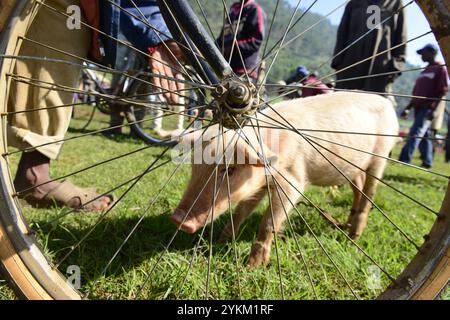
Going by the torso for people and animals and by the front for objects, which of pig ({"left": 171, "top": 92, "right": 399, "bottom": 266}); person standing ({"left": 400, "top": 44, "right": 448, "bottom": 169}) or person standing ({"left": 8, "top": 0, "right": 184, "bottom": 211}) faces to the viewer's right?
person standing ({"left": 8, "top": 0, "right": 184, "bottom": 211})

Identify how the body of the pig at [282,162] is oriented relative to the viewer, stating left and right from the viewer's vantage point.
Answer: facing the viewer and to the left of the viewer

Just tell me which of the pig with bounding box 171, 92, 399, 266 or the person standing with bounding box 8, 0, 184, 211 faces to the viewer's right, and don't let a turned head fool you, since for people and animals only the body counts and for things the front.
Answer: the person standing

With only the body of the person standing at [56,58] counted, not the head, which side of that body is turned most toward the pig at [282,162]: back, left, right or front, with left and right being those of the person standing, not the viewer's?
front

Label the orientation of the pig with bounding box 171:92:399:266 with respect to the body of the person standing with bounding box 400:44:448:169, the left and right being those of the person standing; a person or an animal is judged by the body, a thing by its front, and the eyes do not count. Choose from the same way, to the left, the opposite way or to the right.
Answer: the same way

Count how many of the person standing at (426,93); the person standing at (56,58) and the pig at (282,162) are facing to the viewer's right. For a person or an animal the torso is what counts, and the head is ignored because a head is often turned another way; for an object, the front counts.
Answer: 1

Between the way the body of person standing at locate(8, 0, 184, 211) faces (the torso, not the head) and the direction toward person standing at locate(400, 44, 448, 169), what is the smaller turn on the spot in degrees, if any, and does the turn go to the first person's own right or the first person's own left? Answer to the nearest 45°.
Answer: approximately 45° to the first person's own left

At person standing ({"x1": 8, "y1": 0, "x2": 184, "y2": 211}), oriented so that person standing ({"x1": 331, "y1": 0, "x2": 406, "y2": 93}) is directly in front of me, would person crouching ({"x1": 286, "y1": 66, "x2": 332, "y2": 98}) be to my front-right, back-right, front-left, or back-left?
front-left

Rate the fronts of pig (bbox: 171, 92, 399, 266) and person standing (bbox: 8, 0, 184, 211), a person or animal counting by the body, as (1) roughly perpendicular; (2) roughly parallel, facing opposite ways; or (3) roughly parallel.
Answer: roughly parallel, facing opposite ways

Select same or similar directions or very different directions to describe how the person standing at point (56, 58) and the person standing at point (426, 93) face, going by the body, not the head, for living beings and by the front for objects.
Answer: very different directions

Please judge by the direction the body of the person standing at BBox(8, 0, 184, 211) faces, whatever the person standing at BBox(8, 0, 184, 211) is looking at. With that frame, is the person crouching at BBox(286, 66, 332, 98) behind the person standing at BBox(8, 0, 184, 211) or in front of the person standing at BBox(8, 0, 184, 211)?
in front

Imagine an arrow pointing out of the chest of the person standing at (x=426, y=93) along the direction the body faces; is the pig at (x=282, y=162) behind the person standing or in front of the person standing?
in front

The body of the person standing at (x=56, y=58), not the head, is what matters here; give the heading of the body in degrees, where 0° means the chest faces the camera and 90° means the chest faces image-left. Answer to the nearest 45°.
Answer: approximately 270°

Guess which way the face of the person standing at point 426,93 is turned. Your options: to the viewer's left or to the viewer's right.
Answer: to the viewer's left

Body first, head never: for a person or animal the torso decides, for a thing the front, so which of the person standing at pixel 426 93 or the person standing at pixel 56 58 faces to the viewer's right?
the person standing at pixel 56 58

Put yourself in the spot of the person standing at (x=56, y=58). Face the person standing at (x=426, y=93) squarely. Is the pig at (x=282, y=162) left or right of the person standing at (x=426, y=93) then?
right

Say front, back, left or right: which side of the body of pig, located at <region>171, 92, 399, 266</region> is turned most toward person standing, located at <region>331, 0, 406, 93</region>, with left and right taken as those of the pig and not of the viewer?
back
